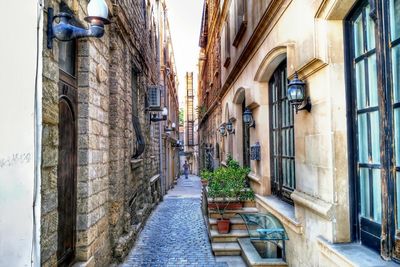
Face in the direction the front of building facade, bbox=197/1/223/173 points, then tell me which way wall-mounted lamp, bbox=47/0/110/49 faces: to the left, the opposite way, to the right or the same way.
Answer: the opposite way

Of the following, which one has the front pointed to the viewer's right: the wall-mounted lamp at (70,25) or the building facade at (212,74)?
the wall-mounted lamp

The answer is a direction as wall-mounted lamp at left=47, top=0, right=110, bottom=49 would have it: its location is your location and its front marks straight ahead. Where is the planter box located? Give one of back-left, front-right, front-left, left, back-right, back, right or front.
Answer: front-left

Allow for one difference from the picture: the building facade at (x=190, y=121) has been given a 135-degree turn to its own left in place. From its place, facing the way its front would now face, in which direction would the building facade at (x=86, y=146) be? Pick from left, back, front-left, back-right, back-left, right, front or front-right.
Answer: back-right

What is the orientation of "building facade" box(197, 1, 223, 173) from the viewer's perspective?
to the viewer's left

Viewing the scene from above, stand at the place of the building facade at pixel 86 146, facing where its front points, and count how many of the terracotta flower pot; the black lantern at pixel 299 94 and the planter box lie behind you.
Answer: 0

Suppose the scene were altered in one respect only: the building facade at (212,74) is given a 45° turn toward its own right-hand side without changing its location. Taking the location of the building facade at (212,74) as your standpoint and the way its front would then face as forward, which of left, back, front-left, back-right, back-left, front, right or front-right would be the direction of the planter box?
back-left

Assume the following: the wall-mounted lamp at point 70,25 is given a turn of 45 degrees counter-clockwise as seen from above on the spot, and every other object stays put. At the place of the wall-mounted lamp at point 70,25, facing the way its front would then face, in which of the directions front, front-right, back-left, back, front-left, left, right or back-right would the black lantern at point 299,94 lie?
front-right

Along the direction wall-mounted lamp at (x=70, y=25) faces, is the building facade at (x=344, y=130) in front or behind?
in front

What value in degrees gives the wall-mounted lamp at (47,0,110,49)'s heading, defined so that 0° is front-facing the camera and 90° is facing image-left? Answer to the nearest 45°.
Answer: approximately 270°

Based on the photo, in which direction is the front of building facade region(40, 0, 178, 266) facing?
to the viewer's right

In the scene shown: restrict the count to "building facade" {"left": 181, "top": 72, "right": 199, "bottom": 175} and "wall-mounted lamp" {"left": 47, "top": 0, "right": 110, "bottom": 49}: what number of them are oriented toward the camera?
1

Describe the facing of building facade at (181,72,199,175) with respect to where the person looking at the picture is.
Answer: facing the viewer

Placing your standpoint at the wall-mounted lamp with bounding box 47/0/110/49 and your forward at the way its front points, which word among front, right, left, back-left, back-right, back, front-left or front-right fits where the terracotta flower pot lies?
front-left
